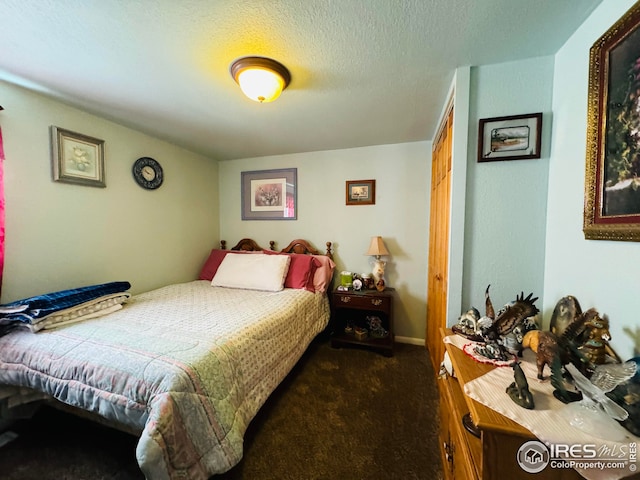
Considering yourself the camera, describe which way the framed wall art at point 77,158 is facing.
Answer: facing the viewer and to the right of the viewer

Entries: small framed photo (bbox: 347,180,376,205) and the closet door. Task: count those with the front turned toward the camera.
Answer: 1

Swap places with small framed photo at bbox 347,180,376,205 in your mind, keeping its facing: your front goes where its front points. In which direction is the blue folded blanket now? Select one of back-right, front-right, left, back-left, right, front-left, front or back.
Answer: front-right

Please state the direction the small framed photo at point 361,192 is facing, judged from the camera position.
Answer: facing the viewer

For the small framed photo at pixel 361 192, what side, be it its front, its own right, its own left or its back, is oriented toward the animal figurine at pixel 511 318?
front

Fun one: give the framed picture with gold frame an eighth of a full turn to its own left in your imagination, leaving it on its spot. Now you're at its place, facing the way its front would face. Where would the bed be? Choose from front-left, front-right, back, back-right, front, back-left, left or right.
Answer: front-right

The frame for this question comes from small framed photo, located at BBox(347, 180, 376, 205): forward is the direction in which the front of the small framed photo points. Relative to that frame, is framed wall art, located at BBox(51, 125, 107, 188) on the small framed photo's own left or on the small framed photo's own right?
on the small framed photo's own right

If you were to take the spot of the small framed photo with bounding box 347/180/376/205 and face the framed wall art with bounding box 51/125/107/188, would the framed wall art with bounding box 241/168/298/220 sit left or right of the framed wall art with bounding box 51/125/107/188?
right

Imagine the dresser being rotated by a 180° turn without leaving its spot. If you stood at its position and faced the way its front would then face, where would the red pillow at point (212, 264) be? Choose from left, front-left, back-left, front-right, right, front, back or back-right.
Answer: back-left

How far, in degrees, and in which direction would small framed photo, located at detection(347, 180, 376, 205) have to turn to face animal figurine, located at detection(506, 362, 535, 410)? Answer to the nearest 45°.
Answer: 0° — it already faces it

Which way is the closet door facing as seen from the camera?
to the viewer's left

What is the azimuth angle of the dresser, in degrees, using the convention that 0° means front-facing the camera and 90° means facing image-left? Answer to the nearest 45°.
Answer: approximately 45°

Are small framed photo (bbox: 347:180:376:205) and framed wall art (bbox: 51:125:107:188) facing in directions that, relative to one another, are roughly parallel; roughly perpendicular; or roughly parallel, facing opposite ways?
roughly perpendicular

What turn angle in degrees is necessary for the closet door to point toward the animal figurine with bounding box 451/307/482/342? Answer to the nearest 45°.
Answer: approximately 90° to its left

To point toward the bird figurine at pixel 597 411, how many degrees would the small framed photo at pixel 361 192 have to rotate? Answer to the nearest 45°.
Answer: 0° — it already faces it
